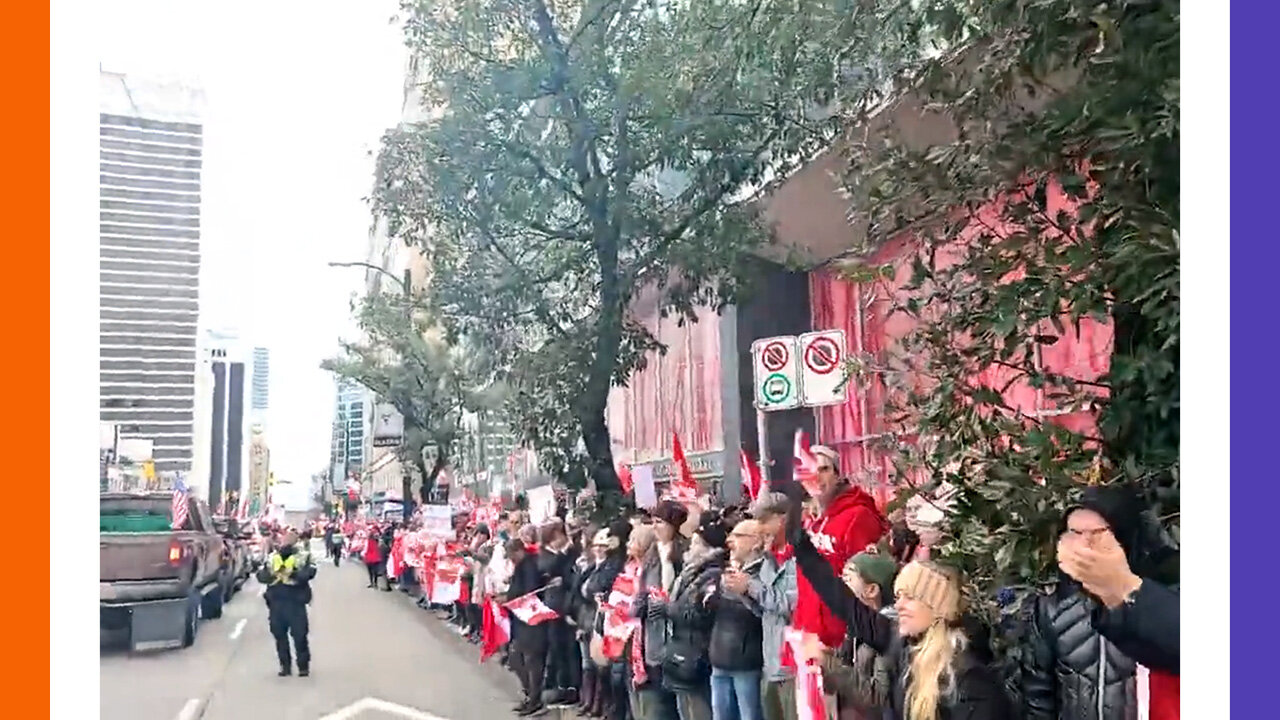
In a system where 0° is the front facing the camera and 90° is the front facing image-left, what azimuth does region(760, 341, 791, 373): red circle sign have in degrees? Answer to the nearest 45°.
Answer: approximately 0°

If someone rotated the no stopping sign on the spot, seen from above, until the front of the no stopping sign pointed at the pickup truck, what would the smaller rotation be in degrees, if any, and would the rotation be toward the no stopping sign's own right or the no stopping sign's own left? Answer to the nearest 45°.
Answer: approximately 90° to the no stopping sign's own right

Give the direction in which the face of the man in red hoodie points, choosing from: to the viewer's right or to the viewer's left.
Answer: to the viewer's left

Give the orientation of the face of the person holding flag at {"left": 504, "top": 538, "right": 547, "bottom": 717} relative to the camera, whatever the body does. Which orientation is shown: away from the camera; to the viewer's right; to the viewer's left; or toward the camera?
to the viewer's left

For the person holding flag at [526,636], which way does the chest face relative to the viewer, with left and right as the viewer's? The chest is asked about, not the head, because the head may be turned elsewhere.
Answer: facing to the left of the viewer

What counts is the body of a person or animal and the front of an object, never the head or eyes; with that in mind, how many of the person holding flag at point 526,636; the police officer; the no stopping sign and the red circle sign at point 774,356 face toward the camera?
3
